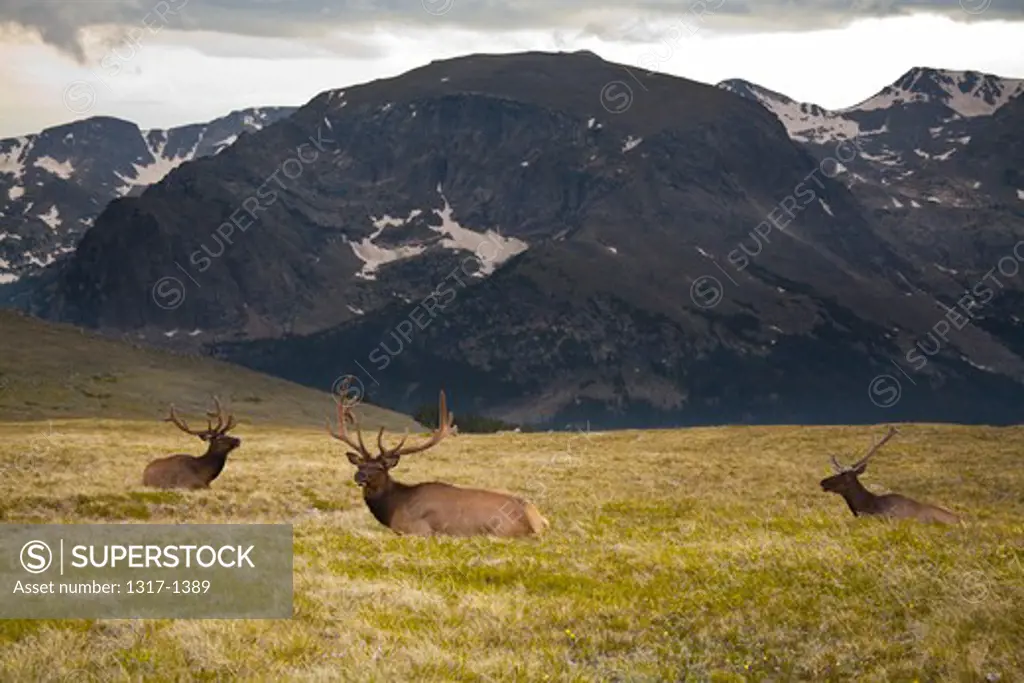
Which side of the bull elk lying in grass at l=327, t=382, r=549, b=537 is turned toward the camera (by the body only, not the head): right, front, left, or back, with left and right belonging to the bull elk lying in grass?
left
